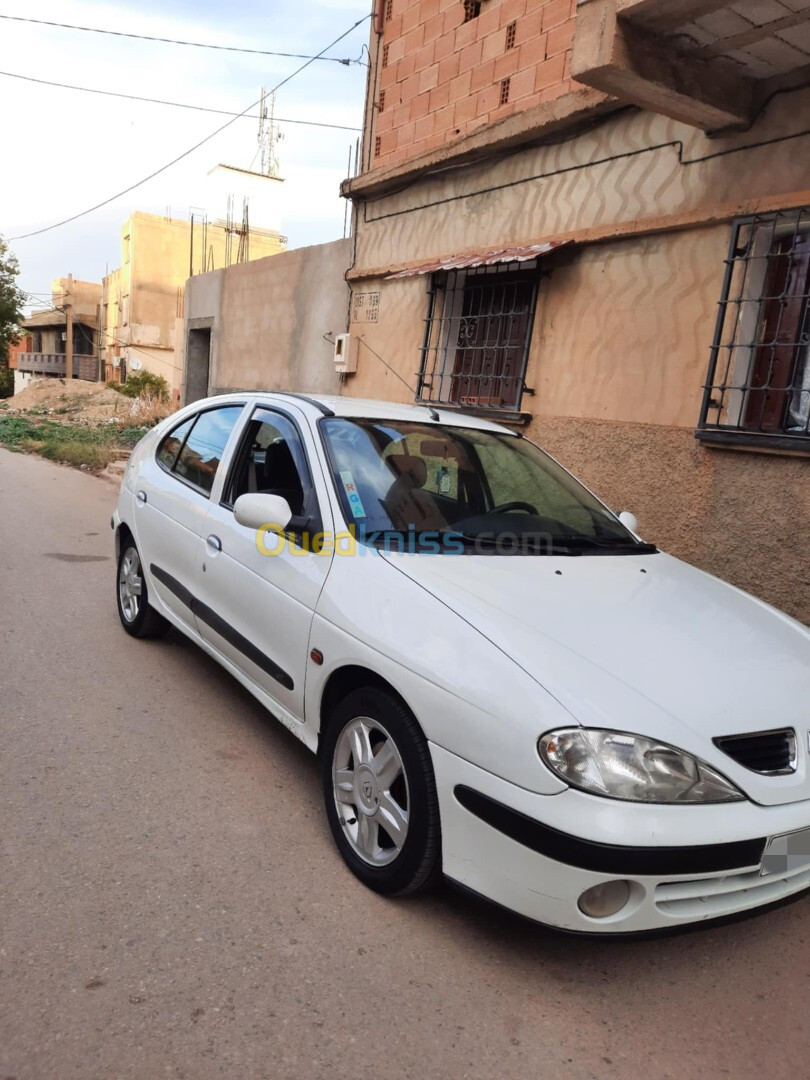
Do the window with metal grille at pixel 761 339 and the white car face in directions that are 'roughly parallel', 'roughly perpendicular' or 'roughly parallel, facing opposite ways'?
roughly perpendicular

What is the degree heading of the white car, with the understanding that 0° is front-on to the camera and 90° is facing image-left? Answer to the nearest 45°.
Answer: approximately 315°

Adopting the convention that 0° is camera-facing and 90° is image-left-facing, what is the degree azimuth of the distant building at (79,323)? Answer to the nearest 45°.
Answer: approximately 45°

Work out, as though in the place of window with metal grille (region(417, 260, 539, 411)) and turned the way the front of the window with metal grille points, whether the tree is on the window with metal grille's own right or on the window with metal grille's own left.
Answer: on the window with metal grille's own right

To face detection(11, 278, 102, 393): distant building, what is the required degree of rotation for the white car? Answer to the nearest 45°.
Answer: approximately 180°

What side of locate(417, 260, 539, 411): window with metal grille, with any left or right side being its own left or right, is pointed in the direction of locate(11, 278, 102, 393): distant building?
right

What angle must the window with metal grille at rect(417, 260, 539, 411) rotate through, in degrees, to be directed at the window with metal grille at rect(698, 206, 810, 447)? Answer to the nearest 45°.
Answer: approximately 90° to its left
